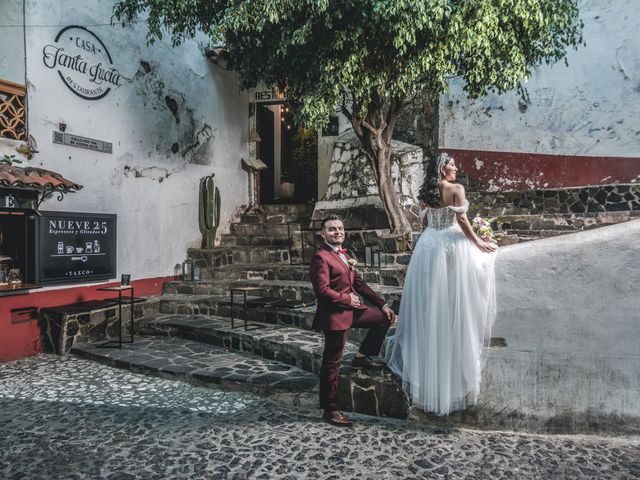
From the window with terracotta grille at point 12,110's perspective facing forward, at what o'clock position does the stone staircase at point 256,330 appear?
The stone staircase is roughly at 11 o'clock from the window with terracotta grille.

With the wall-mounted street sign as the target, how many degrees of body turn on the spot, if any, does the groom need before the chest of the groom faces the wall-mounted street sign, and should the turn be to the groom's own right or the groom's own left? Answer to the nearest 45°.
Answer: approximately 180°

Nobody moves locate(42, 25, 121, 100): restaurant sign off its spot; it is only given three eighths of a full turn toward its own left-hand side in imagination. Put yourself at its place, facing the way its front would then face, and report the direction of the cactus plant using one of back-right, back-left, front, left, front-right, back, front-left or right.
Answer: front-right

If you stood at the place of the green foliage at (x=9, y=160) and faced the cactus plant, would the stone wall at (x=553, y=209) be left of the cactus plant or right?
right

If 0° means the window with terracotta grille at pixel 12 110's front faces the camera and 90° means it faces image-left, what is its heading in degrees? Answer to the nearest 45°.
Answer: approximately 315°

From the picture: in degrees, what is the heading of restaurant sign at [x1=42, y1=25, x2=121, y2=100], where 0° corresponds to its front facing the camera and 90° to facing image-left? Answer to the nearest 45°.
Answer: approximately 315°

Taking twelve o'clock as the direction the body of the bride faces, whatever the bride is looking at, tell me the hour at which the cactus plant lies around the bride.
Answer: The cactus plant is roughly at 9 o'clock from the bride.

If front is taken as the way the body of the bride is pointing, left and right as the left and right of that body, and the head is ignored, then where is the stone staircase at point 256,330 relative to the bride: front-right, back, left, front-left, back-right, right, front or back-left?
left
